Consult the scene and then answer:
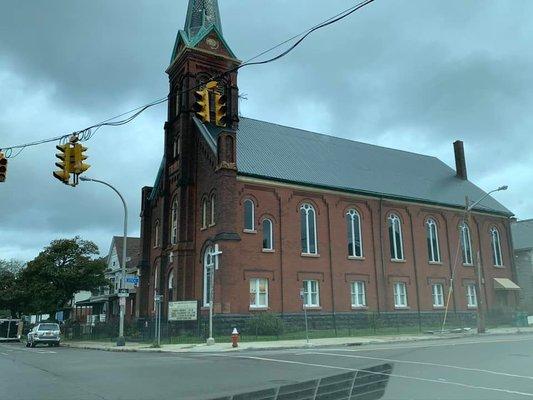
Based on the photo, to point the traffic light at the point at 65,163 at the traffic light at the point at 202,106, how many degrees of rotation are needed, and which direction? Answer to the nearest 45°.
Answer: approximately 135° to its left

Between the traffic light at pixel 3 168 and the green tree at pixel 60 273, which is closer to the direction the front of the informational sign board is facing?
the traffic light

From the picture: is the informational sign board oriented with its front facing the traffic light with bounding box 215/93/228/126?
yes

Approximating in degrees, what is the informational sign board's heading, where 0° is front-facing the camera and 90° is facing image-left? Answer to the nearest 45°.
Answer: approximately 0°

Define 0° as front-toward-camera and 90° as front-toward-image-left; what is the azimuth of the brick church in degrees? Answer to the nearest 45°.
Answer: approximately 45°

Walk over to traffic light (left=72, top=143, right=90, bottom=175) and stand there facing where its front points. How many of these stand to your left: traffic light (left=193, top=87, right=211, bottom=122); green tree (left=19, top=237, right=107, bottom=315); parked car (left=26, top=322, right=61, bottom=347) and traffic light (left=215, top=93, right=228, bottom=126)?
2

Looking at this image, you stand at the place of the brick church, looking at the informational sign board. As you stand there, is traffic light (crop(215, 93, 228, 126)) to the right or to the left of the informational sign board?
left

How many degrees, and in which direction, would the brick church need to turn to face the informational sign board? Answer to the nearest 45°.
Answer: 0° — it already faces it
